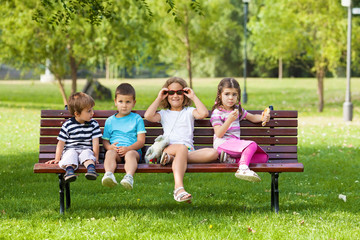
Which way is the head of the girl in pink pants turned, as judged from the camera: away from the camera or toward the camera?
toward the camera

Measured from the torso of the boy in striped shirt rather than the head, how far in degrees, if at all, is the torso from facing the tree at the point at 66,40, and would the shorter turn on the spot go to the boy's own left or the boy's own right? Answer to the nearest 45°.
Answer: approximately 180°

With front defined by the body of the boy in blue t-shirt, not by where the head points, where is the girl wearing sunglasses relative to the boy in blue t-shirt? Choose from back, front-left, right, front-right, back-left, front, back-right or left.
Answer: left

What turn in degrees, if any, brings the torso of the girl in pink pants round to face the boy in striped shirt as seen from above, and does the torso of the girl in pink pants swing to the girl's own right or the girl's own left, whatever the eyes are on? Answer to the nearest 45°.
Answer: approximately 135° to the girl's own right

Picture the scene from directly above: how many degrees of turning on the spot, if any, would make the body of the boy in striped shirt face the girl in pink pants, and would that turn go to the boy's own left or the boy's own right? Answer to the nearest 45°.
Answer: approximately 90° to the boy's own left

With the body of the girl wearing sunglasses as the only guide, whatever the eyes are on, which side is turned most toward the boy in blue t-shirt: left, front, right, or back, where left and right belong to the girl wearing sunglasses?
right

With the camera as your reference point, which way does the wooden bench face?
facing the viewer

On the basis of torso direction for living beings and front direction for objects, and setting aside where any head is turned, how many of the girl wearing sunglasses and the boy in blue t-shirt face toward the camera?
2

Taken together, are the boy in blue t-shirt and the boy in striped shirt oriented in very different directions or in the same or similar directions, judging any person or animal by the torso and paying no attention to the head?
same or similar directions

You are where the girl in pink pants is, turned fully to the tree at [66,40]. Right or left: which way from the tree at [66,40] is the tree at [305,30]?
right

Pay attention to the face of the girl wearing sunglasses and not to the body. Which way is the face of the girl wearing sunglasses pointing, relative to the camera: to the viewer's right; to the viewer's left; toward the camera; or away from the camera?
toward the camera

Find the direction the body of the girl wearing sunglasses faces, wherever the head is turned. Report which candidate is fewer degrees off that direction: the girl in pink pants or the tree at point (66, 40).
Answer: the girl in pink pants

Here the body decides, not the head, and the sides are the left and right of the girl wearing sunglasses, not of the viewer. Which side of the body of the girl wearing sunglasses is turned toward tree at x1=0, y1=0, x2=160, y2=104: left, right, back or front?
back

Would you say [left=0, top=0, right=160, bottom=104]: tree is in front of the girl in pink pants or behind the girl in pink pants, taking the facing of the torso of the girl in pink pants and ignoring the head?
behind

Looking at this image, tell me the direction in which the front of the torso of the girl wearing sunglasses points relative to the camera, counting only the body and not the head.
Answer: toward the camera

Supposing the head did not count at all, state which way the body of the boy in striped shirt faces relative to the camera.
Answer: toward the camera

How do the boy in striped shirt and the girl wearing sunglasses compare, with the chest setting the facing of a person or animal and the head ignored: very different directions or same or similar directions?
same or similar directions
